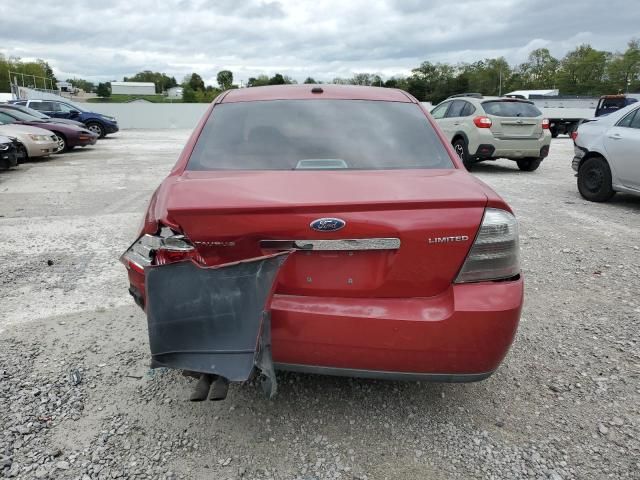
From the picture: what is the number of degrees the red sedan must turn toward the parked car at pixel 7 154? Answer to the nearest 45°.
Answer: approximately 45° to its left

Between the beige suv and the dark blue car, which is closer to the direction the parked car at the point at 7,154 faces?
the beige suv

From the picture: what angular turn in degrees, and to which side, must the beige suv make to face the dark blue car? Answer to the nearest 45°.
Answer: approximately 45° to its left

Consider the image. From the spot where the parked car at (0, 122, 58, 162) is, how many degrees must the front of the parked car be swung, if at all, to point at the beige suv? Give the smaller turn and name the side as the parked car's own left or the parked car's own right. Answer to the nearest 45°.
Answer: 0° — it already faces it

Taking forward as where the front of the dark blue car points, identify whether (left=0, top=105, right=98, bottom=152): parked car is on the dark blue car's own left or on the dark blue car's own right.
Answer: on the dark blue car's own right

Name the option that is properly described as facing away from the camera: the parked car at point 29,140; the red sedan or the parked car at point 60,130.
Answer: the red sedan

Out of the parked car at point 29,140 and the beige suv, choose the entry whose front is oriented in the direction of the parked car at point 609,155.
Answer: the parked car at point 29,140

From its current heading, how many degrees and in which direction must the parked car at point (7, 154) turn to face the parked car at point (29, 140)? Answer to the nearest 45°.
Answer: approximately 135° to its left

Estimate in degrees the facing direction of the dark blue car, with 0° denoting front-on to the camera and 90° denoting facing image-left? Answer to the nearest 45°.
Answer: approximately 315°

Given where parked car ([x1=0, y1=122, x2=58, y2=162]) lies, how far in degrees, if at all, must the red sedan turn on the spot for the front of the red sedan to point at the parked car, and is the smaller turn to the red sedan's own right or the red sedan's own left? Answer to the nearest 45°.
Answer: approximately 45° to the red sedan's own left

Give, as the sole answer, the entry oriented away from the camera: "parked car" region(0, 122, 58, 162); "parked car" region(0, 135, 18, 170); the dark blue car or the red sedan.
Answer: the red sedan

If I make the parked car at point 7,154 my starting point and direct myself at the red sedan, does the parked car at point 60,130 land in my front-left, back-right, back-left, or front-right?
back-left

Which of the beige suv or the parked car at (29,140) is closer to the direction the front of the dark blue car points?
the beige suv

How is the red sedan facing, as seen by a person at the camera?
facing away from the viewer

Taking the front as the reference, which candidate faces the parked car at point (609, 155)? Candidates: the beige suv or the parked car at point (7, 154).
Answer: the parked car at point (7, 154)

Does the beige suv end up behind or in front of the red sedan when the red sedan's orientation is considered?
in front
